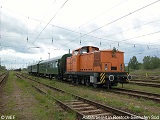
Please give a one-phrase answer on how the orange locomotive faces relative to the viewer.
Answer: facing the viewer and to the right of the viewer
